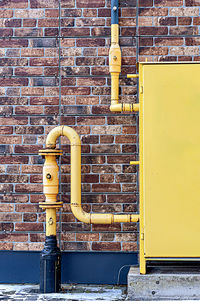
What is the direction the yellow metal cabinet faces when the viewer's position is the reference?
facing the viewer
